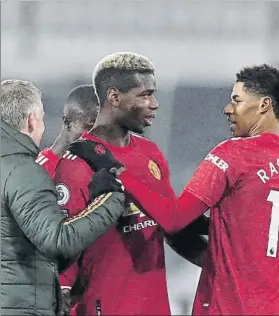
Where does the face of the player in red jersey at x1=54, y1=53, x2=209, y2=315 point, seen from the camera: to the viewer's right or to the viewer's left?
to the viewer's right

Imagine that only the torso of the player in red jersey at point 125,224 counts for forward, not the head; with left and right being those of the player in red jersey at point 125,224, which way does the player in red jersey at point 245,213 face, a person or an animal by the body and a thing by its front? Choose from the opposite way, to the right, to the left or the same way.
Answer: the opposite way

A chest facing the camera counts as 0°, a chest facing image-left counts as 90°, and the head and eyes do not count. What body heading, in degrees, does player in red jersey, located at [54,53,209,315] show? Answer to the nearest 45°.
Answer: approximately 315°

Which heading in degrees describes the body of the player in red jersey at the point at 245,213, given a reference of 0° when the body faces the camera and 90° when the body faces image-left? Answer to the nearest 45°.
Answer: approximately 135°

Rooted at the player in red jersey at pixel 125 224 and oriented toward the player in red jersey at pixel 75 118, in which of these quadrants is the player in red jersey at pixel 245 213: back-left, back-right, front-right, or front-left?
back-right
